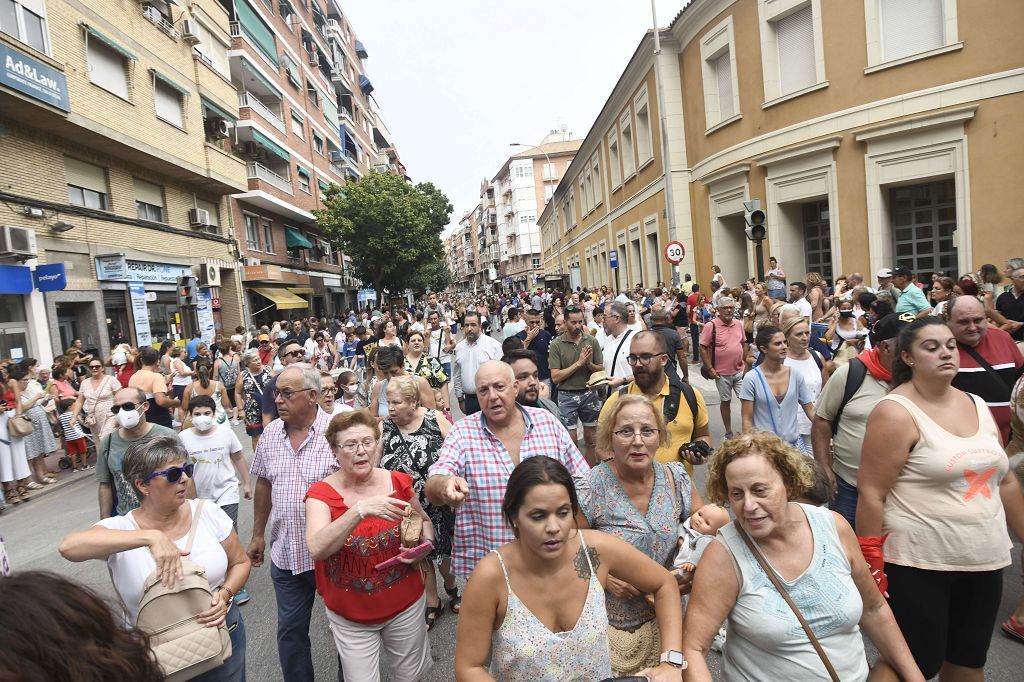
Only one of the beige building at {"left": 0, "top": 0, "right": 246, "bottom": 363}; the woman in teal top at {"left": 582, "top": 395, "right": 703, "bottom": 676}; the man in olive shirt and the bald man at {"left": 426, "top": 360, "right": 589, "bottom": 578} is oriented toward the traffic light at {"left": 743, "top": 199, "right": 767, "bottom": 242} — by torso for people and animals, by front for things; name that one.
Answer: the beige building

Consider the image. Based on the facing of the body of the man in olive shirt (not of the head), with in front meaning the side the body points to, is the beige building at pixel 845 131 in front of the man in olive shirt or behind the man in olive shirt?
behind

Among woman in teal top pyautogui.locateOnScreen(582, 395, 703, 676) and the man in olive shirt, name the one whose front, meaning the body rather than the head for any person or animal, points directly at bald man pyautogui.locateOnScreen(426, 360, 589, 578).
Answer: the man in olive shirt

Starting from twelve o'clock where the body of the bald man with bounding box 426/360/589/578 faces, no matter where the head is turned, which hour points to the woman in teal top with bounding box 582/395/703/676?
The woman in teal top is roughly at 10 o'clock from the bald man.

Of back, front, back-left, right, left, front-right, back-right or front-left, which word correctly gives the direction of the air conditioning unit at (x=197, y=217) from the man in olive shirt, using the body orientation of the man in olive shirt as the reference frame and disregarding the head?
back-right

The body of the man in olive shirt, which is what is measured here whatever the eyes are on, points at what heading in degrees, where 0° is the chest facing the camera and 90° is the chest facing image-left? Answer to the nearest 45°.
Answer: approximately 0°

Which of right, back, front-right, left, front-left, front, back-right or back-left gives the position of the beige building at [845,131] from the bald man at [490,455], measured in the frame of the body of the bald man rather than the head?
back-left

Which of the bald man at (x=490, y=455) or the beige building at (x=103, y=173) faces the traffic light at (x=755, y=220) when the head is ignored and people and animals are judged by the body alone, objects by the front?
the beige building

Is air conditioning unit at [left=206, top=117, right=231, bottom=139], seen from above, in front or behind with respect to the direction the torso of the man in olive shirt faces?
behind

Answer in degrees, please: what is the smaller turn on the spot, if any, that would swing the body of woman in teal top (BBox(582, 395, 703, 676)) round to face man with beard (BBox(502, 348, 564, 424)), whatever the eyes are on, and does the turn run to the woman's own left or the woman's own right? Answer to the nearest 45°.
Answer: approximately 180°

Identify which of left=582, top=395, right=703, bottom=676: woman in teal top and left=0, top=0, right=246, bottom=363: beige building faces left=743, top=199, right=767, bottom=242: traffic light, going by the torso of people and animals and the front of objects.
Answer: the beige building

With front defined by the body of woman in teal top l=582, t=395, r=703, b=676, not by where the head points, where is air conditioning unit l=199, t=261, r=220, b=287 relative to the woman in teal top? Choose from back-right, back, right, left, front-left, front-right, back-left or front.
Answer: back-right

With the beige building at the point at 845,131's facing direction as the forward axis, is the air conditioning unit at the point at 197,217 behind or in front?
in front
